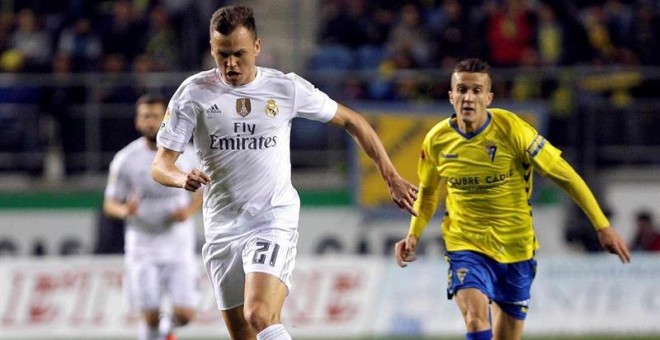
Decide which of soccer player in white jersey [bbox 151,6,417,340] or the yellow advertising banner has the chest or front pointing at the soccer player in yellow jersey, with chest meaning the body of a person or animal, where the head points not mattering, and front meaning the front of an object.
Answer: the yellow advertising banner

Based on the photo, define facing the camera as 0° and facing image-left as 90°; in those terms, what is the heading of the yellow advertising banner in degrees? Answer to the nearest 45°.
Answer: approximately 0°

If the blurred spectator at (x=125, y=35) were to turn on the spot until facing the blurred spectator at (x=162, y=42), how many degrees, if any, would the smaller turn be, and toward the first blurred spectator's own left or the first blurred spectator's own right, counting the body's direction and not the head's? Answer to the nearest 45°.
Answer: approximately 90° to the first blurred spectator's own left

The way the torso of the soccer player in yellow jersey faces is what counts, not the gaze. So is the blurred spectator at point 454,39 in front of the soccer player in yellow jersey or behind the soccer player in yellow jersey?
behind

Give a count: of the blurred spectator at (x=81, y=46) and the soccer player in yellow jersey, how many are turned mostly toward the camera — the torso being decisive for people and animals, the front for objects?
2

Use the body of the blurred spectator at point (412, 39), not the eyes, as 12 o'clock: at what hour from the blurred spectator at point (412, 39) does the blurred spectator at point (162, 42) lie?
the blurred spectator at point (162, 42) is roughly at 3 o'clock from the blurred spectator at point (412, 39).

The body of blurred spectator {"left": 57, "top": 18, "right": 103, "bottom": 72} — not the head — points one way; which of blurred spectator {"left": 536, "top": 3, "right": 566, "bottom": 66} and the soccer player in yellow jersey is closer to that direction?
the soccer player in yellow jersey
